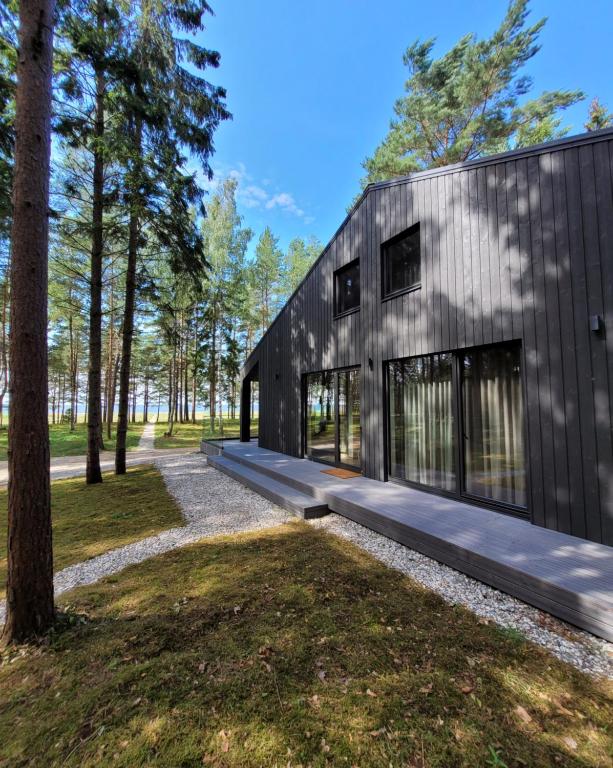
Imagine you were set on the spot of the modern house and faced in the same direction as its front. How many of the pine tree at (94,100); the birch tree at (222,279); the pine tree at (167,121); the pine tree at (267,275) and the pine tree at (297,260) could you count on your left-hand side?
0

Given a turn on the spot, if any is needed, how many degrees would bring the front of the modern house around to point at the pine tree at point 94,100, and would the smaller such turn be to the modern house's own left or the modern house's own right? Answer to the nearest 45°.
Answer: approximately 45° to the modern house's own right

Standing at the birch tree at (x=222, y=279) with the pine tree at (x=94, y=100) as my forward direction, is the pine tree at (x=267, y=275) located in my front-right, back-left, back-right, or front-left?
back-left

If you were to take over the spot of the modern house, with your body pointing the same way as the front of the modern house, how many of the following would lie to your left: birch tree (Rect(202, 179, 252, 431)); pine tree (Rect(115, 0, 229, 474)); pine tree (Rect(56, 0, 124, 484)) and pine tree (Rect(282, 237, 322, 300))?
0

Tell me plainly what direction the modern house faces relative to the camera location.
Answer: facing the viewer and to the left of the viewer

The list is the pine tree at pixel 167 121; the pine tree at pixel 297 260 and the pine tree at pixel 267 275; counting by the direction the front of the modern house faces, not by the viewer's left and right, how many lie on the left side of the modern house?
0

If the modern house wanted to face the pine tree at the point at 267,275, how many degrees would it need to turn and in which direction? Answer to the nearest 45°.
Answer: approximately 90° to its right

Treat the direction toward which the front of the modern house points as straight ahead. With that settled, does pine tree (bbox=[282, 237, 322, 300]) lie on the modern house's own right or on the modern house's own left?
on the modern house's own right

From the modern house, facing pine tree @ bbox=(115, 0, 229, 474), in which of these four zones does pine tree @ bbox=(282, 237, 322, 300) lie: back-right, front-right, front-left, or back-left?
front-right

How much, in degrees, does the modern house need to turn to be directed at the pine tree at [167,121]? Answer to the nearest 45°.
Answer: approximately 45° to its right

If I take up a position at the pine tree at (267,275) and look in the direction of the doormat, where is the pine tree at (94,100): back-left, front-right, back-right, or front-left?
front-right

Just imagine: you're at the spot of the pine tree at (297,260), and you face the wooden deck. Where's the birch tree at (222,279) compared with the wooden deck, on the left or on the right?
right

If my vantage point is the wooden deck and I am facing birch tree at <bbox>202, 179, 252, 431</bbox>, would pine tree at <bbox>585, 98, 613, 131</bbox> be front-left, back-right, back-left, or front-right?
front-right

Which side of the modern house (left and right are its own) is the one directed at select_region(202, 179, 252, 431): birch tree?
right
